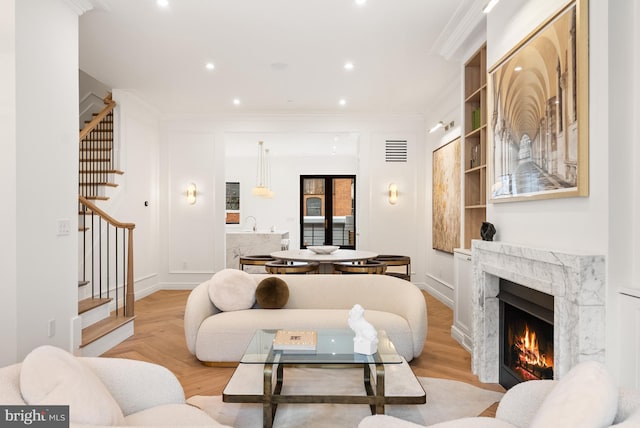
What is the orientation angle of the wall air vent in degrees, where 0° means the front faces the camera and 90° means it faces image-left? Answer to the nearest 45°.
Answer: approximately 0°

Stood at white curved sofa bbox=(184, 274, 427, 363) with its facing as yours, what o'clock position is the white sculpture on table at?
The white sculpture on table is roughly at 11 o'clock from the white curved sofa.

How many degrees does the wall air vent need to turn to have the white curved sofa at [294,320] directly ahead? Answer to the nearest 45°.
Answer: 0° — it already faces it

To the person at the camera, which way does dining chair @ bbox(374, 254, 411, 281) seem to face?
facing to the left of the viewer
